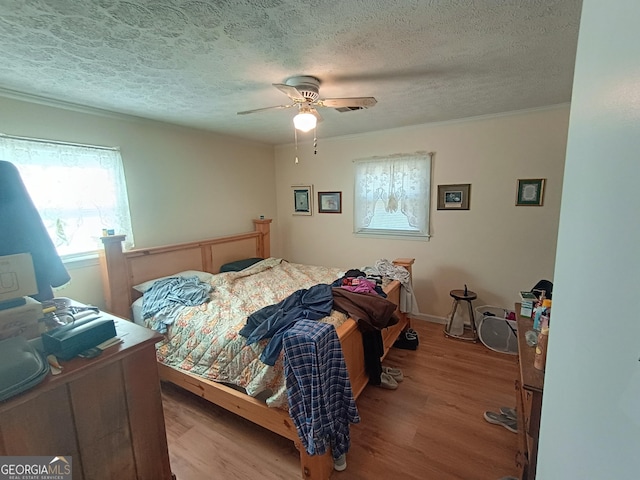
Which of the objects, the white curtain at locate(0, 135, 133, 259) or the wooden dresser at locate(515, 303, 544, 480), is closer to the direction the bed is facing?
the wooden dresser

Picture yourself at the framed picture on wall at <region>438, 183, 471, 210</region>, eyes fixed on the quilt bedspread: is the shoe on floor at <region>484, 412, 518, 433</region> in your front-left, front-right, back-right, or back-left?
front-left

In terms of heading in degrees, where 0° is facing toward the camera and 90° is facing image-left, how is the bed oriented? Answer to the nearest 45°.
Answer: approximately 315°

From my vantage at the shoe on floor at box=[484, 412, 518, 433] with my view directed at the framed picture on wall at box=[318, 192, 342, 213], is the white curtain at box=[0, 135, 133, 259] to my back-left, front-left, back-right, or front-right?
front-left

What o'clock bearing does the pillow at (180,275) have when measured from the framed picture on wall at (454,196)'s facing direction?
The pillow is roughly at 2 o'clock from the framed picture on wall.

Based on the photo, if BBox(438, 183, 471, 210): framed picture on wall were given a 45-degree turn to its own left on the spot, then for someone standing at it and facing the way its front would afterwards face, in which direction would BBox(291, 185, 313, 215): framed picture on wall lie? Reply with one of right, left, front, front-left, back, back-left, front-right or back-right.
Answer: back-right

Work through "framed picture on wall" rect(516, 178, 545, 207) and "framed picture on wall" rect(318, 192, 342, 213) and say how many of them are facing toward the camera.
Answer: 2

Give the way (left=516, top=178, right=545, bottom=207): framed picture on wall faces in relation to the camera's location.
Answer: facing the viewer

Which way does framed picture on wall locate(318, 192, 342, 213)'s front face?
toward the camera

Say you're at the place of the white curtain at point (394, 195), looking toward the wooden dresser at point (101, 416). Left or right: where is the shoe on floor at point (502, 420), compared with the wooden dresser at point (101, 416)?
left

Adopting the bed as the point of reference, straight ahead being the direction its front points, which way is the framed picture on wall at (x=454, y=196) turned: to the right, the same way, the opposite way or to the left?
to the right

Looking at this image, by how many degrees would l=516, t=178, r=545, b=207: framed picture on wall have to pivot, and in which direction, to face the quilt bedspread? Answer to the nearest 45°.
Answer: approximately 45° to its right

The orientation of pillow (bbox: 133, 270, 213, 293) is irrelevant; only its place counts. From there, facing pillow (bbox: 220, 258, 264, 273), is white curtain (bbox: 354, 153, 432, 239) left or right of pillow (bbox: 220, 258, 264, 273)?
right

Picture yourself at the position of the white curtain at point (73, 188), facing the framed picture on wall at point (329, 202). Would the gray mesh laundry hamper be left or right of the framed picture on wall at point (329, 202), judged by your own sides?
right

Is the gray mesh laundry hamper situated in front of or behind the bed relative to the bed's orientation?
in front

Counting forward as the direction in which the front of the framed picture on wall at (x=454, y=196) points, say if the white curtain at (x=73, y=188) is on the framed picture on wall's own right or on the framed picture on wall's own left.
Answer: on the framed picture on wall's own right

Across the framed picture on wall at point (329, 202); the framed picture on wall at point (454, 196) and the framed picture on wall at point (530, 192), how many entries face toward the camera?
3

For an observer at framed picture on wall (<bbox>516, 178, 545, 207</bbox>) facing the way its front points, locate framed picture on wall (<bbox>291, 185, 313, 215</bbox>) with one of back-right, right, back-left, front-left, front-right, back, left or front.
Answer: right

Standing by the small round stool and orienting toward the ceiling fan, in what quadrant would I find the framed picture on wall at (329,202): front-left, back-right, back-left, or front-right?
front-right
